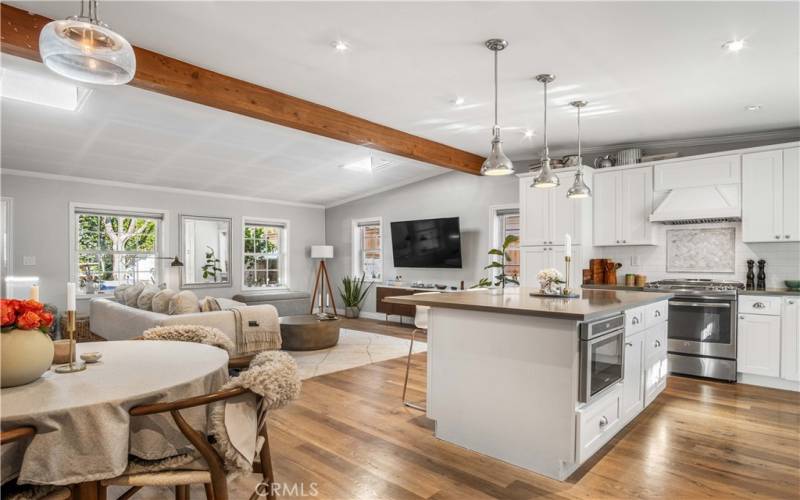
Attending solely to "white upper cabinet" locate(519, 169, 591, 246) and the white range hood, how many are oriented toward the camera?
2

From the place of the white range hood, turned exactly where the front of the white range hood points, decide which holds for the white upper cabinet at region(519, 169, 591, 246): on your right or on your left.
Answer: on your right

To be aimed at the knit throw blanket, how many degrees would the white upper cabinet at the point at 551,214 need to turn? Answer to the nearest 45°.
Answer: approximately 45° to its right

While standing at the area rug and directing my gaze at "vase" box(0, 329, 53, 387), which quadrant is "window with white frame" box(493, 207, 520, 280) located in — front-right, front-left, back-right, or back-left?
back-left

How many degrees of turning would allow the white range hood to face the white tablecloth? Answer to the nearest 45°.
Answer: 0° — it already faces it

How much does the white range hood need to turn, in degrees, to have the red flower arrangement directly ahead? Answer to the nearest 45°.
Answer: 0° — it already faces it

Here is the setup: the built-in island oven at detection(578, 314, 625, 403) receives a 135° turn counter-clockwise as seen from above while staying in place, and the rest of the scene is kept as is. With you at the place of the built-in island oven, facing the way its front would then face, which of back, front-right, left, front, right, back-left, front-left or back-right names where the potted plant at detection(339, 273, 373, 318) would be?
front-left

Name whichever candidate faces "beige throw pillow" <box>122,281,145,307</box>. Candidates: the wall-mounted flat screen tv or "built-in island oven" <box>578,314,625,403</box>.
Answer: the wall-mounted flat screen tv

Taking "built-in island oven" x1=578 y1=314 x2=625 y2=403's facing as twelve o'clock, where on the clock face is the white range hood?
The white range hood is roughly at 8 o'clock from the built-in island oven.

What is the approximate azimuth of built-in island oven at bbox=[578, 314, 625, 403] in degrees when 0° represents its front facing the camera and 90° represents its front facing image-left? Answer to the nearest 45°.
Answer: approximately 315°

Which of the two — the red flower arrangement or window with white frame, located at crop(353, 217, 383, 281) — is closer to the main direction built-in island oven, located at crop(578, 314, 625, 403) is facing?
the red flower arrangement
